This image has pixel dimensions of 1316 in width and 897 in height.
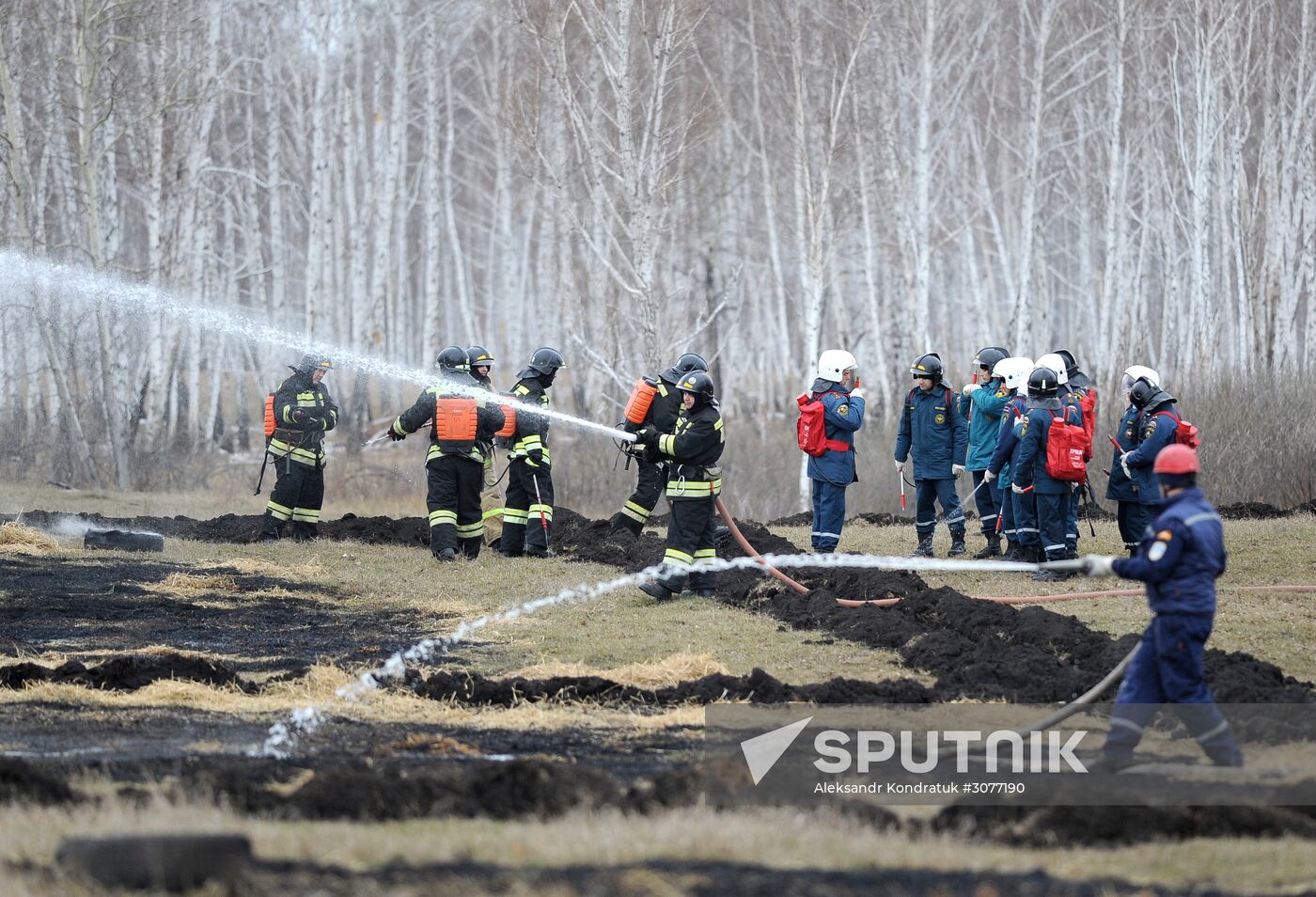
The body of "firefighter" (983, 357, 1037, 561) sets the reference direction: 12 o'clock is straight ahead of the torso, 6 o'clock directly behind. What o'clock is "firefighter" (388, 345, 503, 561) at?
"firefighter" (388, 345, 503, 561) is roughly at 12 o'clock from "firefighter" (983, 357, 1037, 561).

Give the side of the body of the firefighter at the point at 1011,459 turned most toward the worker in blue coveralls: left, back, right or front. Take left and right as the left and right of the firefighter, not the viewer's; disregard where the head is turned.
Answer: left

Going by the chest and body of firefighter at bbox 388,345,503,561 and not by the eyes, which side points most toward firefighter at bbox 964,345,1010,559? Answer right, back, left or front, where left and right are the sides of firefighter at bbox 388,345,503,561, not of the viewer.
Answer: right

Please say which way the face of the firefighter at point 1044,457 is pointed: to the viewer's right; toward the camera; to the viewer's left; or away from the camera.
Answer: away from the camera

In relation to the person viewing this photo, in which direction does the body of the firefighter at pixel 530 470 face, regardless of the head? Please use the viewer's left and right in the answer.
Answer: facing to the right of the viewer

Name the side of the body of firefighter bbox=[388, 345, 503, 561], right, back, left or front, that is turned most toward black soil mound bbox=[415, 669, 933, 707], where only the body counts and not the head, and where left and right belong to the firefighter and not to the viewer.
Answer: back

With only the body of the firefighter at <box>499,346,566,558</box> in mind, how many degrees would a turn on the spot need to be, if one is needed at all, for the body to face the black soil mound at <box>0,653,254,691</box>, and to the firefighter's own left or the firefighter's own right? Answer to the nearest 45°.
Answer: approximately 90° to the firefighter's own right

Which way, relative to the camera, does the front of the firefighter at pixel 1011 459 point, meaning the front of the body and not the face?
to the viewer's left

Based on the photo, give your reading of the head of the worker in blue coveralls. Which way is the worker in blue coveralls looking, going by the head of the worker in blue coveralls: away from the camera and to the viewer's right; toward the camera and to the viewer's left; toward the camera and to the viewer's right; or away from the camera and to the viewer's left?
away from the camera and to the viewer's left

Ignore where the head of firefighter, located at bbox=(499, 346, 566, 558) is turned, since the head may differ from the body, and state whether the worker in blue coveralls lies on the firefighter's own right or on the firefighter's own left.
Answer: on the firefighter's own right

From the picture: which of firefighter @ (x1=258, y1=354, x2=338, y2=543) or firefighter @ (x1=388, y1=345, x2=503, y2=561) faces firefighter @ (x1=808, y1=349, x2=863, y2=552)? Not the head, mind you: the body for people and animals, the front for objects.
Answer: firefighter @ (x1=258, y1=354, x2=338, y2=543)

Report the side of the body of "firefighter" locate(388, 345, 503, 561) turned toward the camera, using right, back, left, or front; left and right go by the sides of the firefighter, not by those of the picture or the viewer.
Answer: back

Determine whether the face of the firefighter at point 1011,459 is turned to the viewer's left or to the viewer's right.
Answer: to the viewer's left
